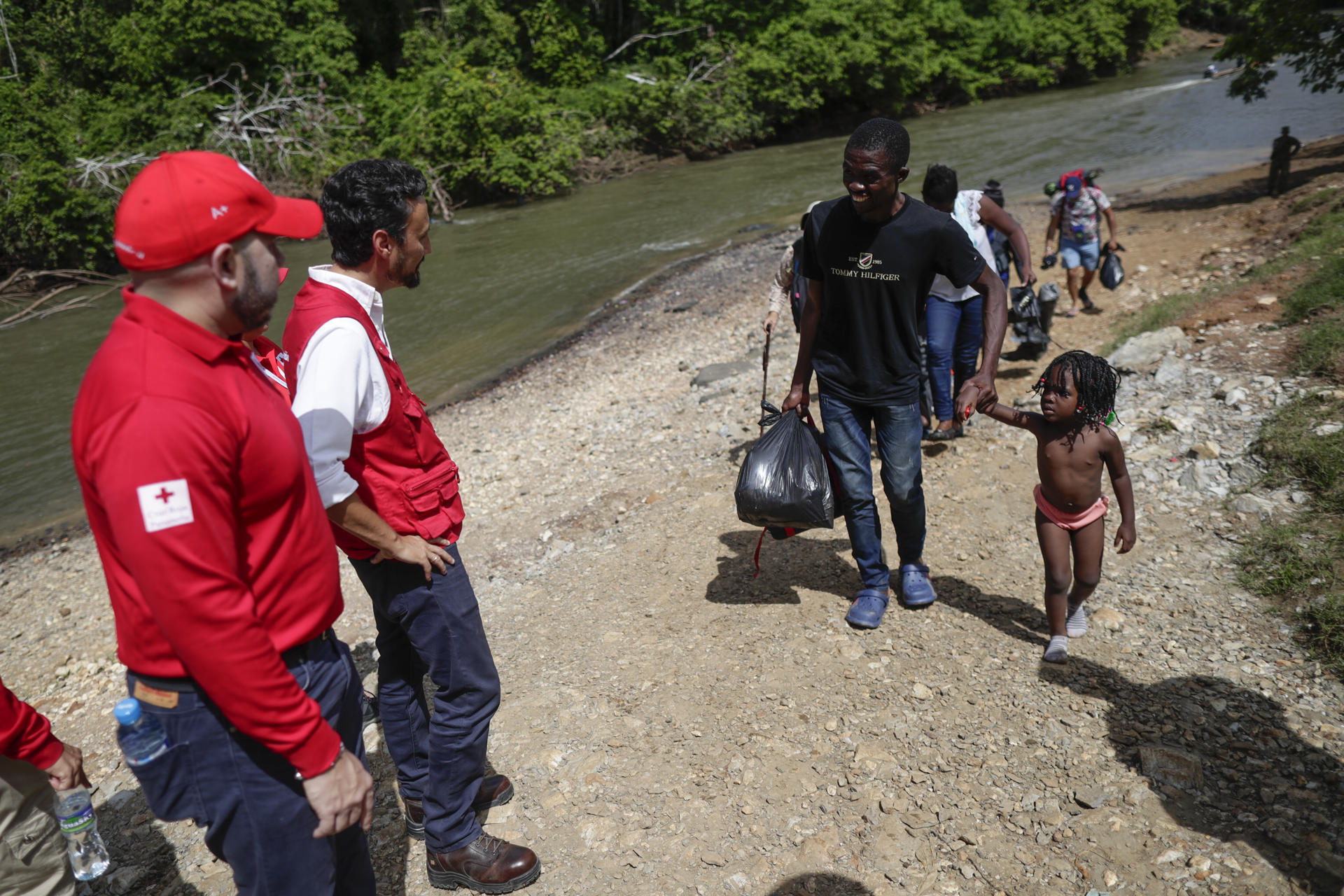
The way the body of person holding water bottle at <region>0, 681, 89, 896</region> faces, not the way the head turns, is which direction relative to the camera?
to the viewer's right

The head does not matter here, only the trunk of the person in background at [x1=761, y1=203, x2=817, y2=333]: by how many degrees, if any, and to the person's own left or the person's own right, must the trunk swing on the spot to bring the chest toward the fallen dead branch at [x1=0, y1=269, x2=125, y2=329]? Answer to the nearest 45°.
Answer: approximately 135° to the person's own right

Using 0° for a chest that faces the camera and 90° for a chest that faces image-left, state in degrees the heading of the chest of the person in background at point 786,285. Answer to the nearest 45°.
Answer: approximately 0°

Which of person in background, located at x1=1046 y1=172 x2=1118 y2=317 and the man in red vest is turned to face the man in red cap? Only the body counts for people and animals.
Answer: the person in background

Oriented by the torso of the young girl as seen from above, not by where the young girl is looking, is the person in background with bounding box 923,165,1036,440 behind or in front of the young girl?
behind

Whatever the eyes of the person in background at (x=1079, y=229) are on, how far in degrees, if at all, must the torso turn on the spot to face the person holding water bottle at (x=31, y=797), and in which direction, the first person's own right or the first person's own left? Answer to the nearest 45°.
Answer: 0° — they already face them

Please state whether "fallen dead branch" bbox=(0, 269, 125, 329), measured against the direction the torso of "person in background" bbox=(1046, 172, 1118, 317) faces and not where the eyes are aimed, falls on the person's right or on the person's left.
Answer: on the person's right

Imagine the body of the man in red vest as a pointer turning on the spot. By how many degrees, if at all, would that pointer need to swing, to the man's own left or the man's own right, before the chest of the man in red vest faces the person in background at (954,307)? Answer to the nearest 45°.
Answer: approximately 45° to the man's own left

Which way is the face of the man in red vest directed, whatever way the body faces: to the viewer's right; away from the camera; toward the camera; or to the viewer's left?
to the viewer's right

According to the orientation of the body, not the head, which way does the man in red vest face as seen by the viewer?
to the viewer's right

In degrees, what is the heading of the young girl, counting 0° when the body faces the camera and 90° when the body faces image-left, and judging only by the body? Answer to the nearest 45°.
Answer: approximately 0°

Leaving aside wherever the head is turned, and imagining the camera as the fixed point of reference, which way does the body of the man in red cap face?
to the viewer's right
